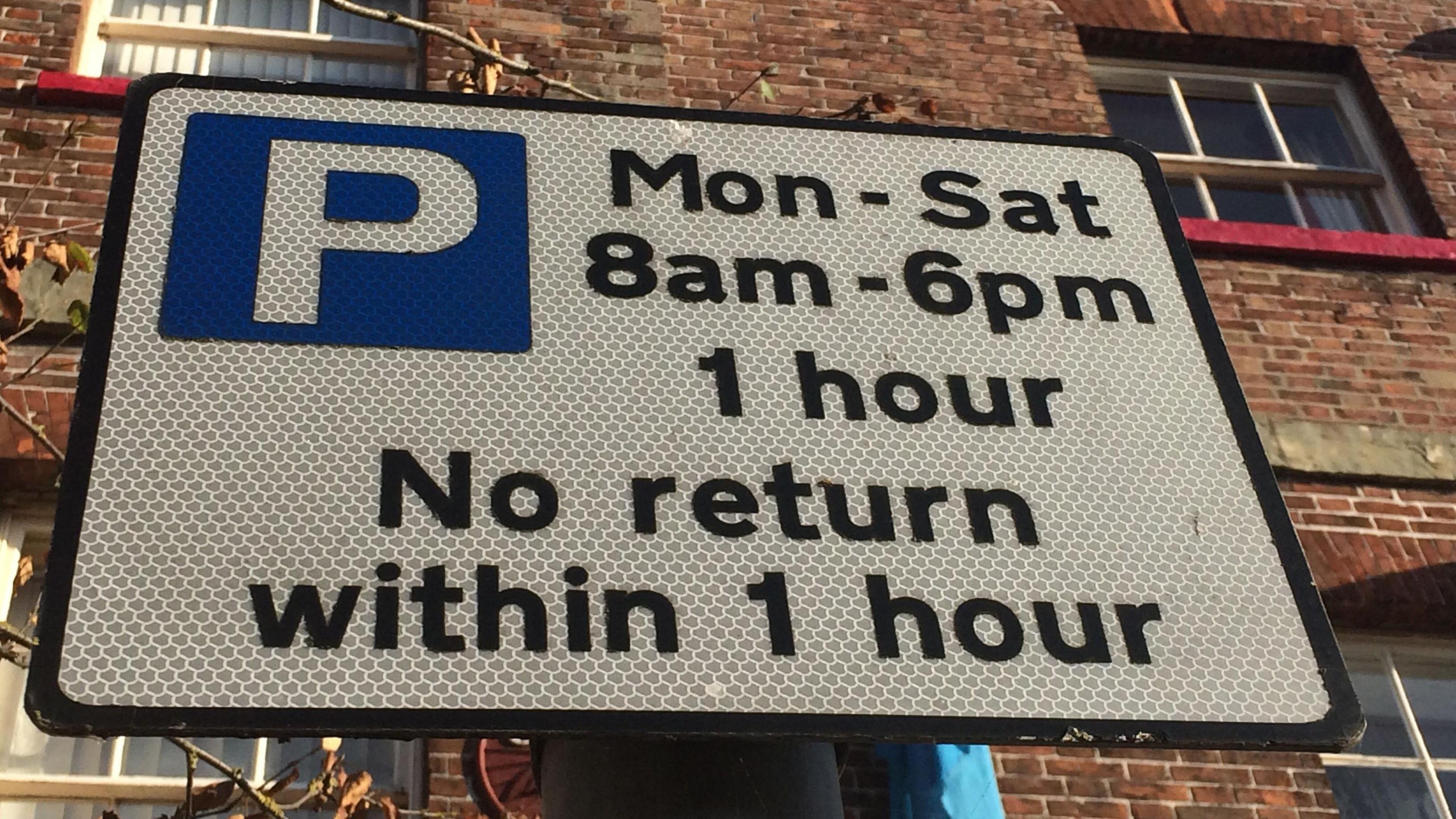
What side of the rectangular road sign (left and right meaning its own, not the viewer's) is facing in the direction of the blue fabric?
back

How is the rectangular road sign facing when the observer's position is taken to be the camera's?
facing the viewer
